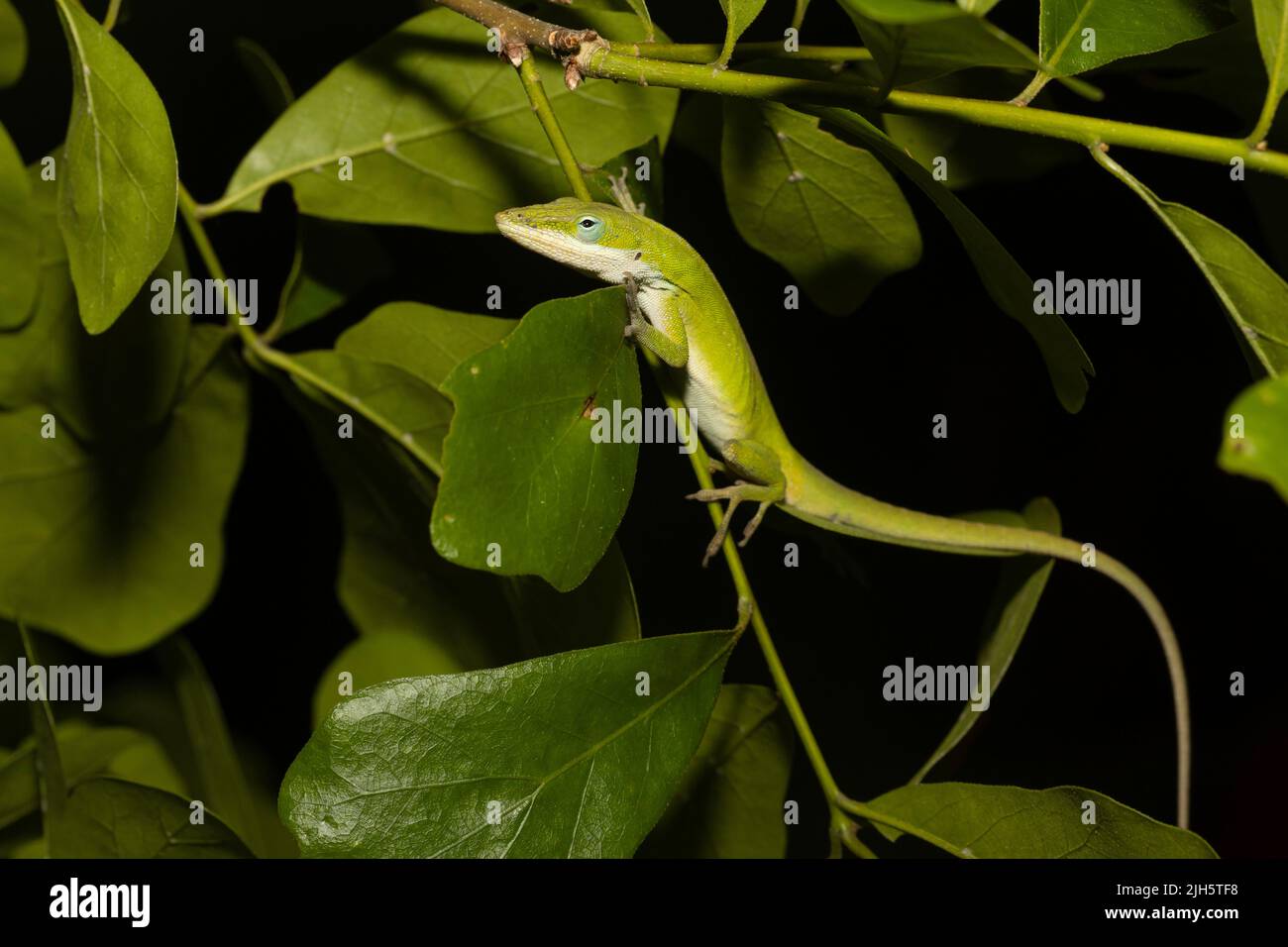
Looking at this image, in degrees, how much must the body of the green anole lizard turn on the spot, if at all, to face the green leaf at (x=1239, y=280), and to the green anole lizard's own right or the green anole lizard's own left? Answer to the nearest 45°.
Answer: approximately 135° to the green anole lizard's own left

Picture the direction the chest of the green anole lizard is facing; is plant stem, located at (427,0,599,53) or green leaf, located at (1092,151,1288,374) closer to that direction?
the plant stem

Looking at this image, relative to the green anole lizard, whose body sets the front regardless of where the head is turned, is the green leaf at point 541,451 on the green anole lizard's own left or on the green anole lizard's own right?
on the green anole lizard's own left

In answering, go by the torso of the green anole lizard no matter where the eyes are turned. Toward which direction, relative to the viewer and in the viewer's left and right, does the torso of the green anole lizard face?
facing to the left of the viewer
